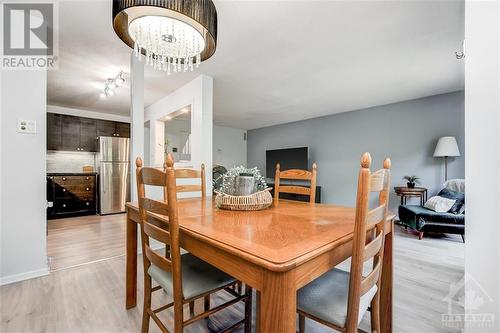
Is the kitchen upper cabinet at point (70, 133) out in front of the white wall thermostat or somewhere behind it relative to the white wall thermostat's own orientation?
behind

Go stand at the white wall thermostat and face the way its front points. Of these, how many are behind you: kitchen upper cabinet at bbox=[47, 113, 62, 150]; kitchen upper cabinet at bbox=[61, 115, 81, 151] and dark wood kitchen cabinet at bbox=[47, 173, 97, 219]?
3

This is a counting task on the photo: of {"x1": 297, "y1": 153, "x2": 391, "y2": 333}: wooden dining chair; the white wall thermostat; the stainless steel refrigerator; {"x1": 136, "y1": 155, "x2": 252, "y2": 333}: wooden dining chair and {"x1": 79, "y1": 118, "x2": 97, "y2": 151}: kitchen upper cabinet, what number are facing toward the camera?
3

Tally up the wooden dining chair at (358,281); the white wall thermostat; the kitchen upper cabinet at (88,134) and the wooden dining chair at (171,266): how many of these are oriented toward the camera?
2

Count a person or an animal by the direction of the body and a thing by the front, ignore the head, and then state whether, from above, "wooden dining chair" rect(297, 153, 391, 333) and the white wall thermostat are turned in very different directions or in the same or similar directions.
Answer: very different directions

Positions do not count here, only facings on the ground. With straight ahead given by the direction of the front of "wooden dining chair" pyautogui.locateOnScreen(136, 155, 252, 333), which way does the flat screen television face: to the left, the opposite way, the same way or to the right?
the opposite way

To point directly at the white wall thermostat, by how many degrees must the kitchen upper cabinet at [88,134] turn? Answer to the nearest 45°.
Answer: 0° — it already faces it

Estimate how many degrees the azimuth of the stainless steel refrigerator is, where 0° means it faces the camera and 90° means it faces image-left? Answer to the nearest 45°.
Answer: approximately 0°

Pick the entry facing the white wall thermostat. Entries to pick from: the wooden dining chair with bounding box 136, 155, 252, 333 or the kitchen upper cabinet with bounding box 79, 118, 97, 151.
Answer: the kitchen upper cabinet
